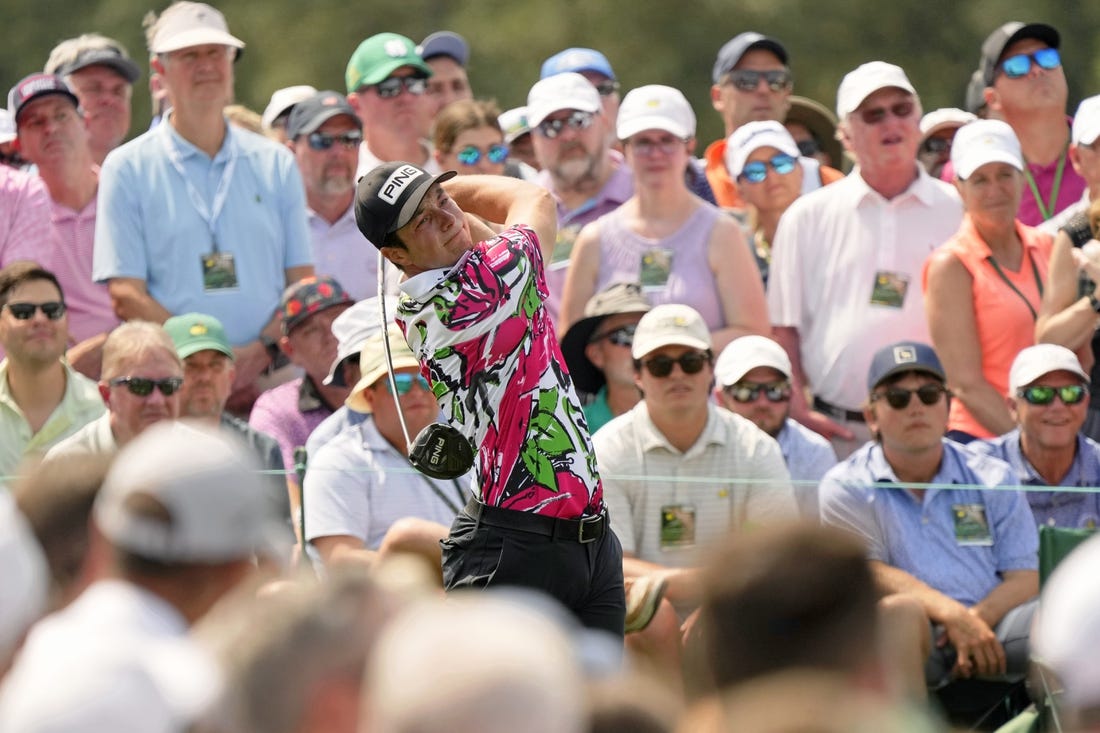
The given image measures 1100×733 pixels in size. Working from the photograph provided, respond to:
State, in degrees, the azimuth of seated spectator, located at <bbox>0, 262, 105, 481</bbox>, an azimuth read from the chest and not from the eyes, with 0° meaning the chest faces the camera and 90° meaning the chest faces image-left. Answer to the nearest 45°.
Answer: approximately 0°

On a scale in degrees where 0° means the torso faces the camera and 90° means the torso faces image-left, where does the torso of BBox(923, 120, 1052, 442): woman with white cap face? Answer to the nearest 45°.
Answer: approximately 315°

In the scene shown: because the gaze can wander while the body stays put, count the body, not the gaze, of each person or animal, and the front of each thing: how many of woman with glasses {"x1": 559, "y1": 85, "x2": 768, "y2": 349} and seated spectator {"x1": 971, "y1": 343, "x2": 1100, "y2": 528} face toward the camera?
2

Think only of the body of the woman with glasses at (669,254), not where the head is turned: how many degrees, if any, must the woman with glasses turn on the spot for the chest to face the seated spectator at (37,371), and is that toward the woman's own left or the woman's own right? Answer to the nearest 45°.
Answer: approximately 90° to the woman's own right

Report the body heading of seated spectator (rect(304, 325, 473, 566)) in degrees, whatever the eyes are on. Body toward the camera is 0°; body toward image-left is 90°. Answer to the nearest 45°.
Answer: approximately 315°

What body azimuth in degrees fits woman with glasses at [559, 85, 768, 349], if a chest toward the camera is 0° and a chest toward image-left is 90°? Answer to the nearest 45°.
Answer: approximately 0°
